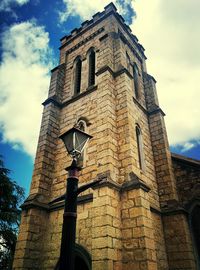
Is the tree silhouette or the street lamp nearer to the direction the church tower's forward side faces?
the street lamp

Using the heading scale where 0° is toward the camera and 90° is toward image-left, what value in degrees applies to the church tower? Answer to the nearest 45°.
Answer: approximately 45°

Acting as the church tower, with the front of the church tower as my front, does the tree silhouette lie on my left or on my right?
on my right

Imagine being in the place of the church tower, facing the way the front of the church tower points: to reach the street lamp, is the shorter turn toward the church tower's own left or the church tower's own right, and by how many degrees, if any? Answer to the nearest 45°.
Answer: approximately 45° to the church tower's own left
